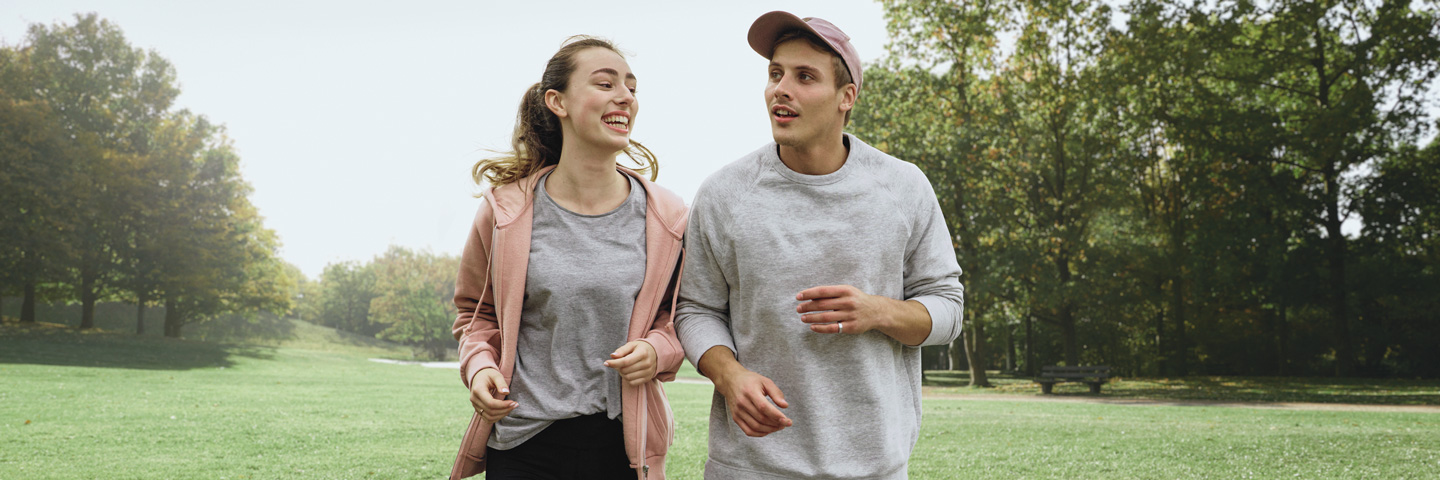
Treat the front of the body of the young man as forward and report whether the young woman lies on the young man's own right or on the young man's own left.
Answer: on the young man's own right

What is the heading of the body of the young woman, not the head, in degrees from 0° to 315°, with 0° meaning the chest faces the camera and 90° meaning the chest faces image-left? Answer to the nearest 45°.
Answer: approximately 0°

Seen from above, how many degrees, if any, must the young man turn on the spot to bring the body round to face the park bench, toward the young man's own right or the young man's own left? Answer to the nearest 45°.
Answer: approximately 180°

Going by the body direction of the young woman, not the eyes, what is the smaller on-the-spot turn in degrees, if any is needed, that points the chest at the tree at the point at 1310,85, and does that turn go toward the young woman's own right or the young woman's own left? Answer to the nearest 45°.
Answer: approximately 135° to the young woman's own left

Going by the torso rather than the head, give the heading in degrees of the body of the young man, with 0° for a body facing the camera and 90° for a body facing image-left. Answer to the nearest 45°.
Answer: approximately 0°

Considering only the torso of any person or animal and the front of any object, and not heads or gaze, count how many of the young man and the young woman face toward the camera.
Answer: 2

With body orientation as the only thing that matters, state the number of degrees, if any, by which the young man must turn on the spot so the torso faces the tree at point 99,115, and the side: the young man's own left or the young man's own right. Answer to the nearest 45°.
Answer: approximately 135° to the young man's own right

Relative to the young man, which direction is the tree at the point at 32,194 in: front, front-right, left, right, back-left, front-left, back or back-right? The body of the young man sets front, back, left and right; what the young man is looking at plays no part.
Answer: back-right

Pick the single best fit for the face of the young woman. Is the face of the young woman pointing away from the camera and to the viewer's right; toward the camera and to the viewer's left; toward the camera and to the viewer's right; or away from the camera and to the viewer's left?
toward the camera and to the viewer's right

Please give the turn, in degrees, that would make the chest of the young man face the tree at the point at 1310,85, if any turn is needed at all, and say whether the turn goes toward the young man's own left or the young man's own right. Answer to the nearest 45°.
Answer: approximately 135° to the young man's own left

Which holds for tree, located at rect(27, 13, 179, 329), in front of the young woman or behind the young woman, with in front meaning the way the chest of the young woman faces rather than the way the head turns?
behind

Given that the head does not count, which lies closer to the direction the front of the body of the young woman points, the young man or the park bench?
the young man
